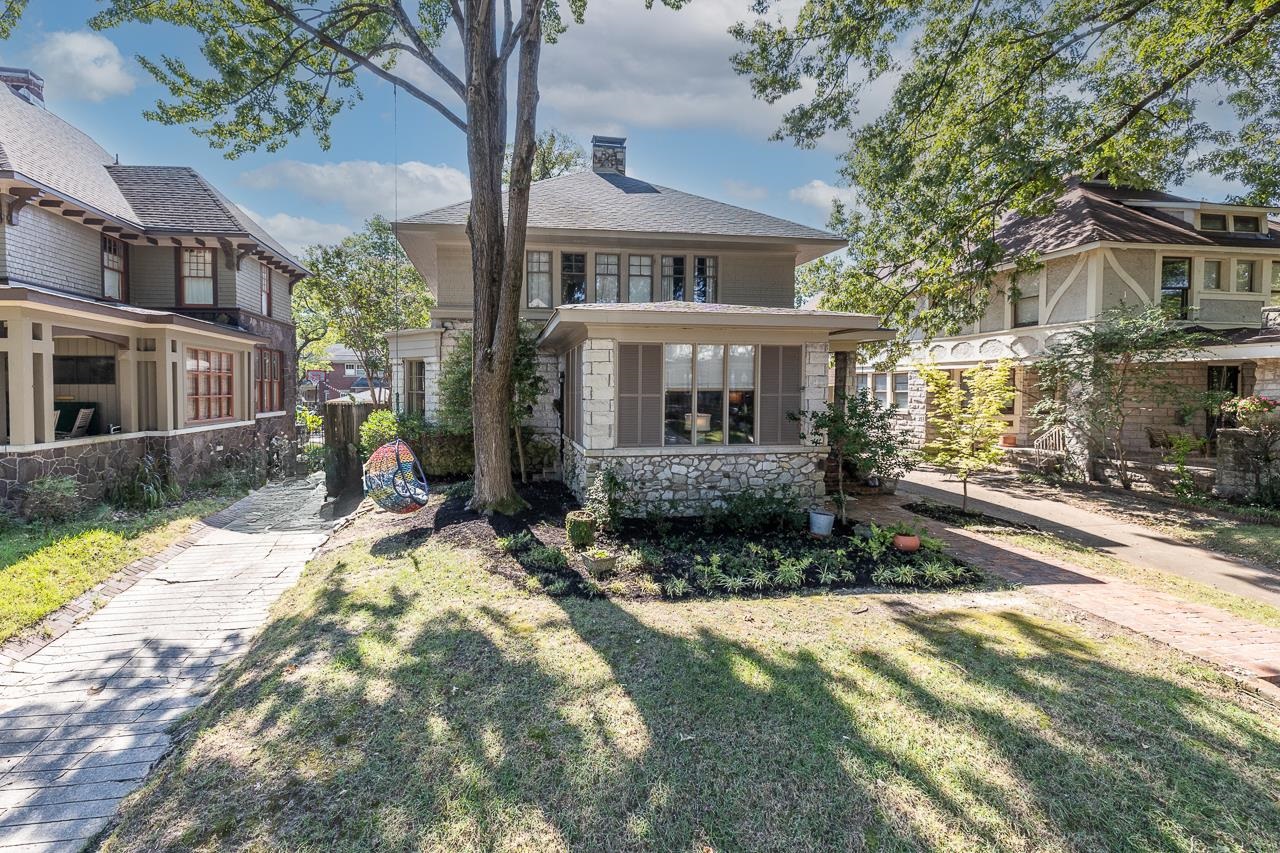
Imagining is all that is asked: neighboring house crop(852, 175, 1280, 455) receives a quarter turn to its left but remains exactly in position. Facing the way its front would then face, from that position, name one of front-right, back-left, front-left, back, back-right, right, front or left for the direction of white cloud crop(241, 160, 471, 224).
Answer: back-left

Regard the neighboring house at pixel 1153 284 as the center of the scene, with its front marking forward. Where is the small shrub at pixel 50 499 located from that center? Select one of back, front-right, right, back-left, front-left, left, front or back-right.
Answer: right

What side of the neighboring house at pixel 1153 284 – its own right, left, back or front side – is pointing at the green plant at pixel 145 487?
right

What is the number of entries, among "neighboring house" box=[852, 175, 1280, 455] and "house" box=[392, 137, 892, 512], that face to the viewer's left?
0

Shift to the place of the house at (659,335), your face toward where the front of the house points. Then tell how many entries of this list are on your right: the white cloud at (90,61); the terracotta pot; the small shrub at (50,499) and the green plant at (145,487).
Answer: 3

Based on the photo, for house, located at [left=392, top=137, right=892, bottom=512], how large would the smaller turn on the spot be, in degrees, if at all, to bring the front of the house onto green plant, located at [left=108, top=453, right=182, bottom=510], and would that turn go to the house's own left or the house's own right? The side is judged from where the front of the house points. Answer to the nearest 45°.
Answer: approximately 90° to the house's own right

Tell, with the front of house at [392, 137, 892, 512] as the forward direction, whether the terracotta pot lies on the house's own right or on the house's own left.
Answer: on the house's own left

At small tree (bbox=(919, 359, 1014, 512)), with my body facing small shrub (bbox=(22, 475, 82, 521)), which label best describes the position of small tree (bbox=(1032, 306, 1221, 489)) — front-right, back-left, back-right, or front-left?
back-right

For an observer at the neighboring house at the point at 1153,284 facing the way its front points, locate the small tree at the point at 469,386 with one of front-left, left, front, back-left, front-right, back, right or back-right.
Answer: right

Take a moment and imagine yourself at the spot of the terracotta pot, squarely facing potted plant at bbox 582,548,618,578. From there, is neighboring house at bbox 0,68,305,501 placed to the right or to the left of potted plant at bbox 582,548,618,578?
right

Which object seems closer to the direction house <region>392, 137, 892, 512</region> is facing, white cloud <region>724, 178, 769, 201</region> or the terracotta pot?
the terracotta pot

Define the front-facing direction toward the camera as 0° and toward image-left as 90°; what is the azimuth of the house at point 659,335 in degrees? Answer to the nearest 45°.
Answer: approximately 0°
